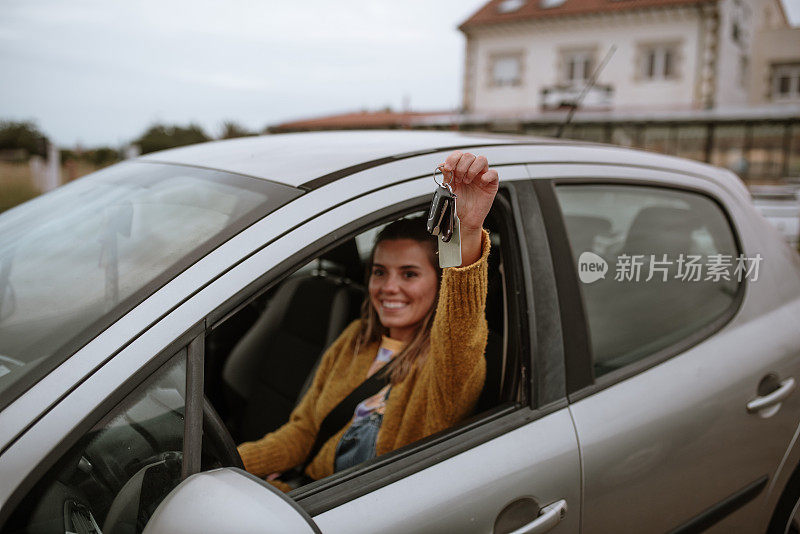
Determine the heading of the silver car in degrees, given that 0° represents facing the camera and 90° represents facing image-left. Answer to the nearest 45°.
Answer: approximately 45°

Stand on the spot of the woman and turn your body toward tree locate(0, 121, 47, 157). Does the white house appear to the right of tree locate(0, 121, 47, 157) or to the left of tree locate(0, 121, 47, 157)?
right

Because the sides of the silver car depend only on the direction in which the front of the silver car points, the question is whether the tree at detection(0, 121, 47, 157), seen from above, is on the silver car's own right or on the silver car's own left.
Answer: on the silver car's own right

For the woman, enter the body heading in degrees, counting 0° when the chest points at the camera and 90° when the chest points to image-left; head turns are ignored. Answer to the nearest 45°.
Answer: approximately 45°

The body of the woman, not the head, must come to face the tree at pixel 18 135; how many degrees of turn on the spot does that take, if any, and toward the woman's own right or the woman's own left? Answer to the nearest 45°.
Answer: approximately 90° to the woman's own right

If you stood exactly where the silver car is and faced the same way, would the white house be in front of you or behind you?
behind

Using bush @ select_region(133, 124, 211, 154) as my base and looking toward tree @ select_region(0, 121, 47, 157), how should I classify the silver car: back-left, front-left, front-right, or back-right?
back-left

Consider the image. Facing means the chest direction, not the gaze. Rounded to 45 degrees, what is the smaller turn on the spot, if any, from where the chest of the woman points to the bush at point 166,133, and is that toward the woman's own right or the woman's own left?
approximately 135° to the woman's own right

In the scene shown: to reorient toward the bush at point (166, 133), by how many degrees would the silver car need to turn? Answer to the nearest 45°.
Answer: approximately 135° to its right
